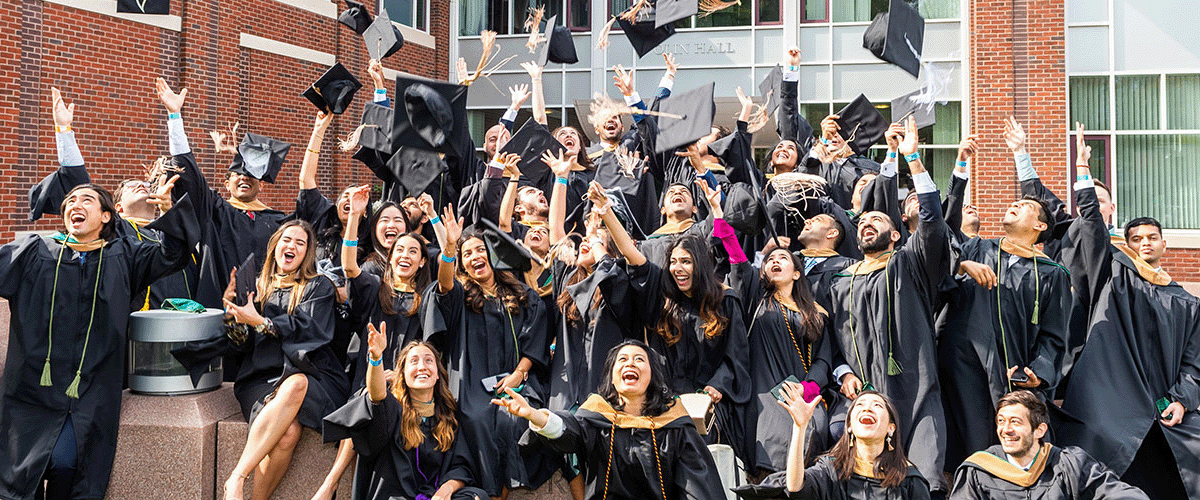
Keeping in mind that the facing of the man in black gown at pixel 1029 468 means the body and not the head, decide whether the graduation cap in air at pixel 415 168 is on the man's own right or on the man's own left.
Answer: on the man's own right

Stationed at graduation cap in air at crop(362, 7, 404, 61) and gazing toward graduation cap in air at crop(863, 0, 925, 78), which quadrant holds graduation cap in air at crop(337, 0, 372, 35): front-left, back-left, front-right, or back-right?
back-left

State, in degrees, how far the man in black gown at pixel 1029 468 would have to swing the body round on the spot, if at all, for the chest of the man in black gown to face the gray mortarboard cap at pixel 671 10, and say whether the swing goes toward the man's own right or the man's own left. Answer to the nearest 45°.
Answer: approximately 135° to the man's own right

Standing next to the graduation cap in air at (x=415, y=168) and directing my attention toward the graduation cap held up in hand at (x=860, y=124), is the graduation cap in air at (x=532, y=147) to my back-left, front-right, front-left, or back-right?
front-left

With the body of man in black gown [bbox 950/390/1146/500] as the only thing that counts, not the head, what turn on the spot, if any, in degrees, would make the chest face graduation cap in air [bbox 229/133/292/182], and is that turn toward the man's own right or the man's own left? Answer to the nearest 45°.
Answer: approximately 90° to the man's own right

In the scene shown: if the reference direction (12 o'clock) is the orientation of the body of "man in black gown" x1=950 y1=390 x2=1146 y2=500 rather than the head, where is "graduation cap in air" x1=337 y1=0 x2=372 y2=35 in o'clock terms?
The graduation cap in air is roughly at 4 o'clock from the man in black gown.

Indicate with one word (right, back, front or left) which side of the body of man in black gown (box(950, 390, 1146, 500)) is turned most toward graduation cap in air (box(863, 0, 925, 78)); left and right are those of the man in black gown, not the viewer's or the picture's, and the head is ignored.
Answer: back

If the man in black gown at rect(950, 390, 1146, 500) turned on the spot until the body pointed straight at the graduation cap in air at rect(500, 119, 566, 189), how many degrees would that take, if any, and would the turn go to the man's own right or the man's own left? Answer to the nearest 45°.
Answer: approximately 135° to the man's own right

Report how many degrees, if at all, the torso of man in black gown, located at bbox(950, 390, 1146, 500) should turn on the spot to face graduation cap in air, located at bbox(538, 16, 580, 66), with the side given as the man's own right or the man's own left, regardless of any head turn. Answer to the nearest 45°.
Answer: approximately 135° to the man's own right

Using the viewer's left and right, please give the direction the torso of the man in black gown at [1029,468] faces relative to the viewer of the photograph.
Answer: facing the viewer

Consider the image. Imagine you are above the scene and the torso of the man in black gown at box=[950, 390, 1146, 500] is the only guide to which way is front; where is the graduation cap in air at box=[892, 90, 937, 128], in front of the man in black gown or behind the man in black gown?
behind

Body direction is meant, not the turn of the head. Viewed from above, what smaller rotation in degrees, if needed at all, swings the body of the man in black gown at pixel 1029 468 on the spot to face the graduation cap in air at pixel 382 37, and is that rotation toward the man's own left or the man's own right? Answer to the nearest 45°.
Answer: approximately 135° to the man's own right
